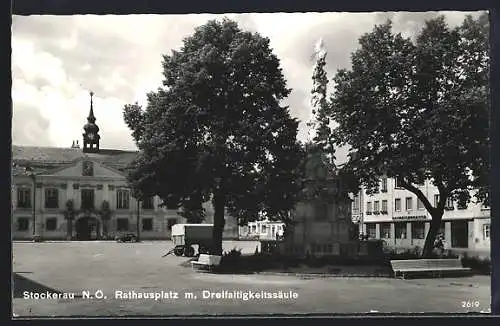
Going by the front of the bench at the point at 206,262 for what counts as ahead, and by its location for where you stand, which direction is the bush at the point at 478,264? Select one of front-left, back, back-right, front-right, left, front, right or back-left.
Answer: back-left

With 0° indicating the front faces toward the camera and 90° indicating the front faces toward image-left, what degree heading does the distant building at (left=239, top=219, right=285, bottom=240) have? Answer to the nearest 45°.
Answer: approximately 0°

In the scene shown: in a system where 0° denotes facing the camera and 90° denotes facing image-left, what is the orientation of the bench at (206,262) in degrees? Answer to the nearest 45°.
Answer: approximately 45°

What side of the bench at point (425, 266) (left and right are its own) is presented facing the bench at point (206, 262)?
right
